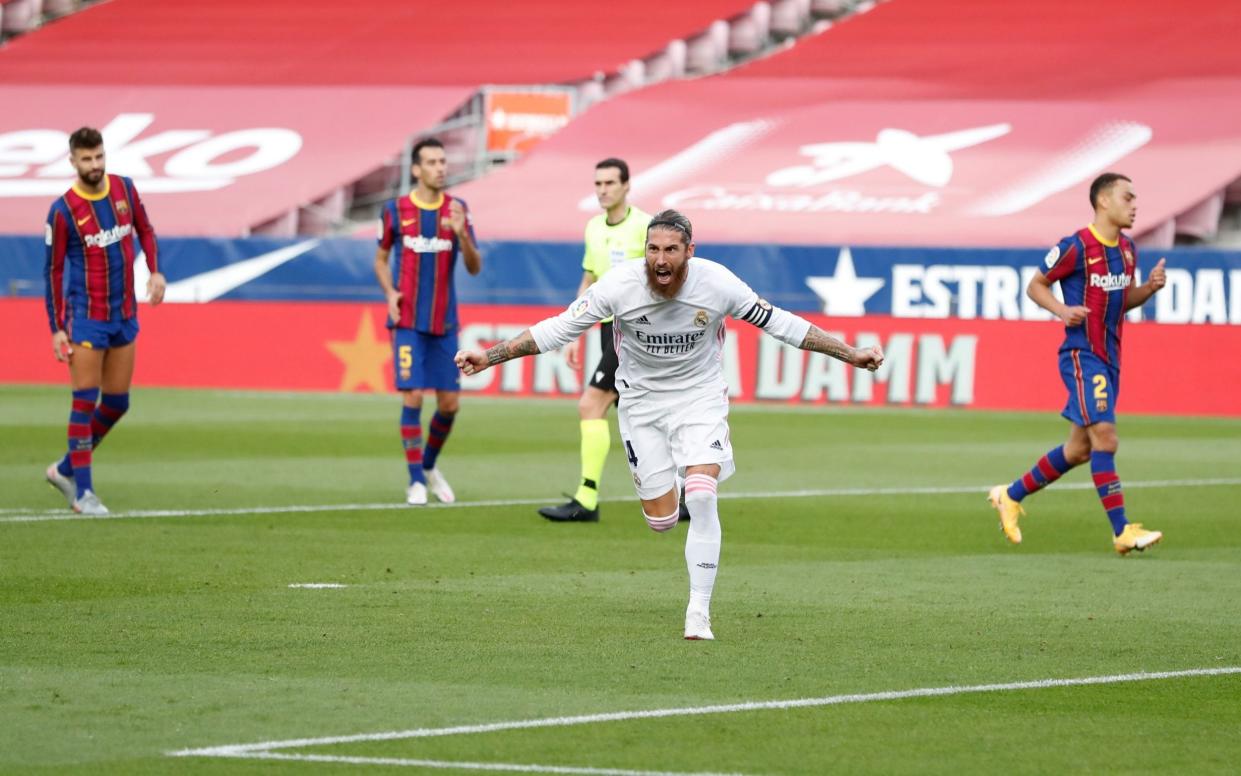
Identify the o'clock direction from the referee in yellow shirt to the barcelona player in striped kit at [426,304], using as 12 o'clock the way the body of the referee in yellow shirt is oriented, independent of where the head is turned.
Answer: The barcelona player in striped kit is roughly at 3 o'clock from the referee in yellow shirt.

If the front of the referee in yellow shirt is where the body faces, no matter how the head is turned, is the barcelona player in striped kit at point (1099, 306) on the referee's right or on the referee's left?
on the referee's left

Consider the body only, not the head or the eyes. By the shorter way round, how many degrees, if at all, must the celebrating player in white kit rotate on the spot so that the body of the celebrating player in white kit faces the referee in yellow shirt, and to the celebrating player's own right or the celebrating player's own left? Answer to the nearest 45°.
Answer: approximately 180°

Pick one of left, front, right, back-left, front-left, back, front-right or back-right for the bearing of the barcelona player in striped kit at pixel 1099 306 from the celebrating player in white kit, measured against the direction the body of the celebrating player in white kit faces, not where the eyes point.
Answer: back-left

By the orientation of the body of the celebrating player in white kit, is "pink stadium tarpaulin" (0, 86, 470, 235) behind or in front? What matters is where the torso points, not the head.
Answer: behind

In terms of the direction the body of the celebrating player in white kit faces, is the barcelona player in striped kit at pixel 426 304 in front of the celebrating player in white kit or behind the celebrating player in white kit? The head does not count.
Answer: behind
